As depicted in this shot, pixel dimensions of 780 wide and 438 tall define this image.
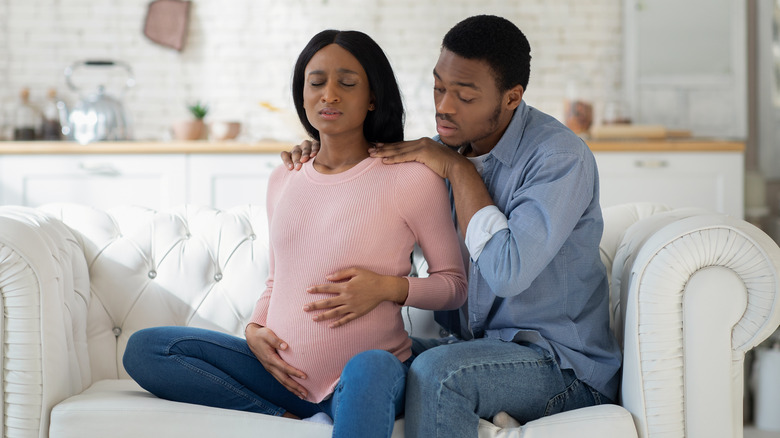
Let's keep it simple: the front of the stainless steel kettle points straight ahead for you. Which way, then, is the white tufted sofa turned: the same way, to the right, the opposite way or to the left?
to the left

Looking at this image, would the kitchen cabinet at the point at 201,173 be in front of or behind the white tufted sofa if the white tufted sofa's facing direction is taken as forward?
behind

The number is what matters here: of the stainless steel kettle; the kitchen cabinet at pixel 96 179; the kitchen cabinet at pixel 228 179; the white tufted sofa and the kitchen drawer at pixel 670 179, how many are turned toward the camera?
4

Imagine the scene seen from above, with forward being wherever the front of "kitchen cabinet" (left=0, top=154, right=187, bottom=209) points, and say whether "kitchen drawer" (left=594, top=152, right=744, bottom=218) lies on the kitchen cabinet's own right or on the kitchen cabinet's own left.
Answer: on the kitchen cabinet's own left

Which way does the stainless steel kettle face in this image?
to the viewer's left

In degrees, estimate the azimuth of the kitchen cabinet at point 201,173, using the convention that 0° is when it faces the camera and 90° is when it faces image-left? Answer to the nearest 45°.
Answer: approximately 0°

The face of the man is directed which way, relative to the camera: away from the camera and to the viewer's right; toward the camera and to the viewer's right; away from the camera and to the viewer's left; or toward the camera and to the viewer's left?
toward the camera and to the viewer's left

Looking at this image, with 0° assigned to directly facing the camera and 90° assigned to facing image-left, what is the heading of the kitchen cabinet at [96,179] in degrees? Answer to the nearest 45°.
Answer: approximately 0°
